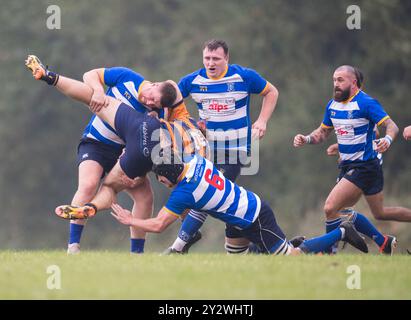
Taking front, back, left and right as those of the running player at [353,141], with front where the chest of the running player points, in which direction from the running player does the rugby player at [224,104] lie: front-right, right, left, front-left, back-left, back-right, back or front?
front-right

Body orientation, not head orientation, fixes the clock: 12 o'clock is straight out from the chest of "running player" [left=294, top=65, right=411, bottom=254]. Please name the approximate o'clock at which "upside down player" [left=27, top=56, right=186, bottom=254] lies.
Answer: The upside down player is roughly at 1 o'clock from the running player.

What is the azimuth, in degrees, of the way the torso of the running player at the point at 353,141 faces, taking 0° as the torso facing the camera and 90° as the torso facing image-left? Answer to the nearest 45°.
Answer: approximately 45°

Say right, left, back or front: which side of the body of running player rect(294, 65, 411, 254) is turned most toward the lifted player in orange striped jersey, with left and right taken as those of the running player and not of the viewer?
front

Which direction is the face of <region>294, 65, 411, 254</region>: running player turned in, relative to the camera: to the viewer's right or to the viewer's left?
to the viewer's left

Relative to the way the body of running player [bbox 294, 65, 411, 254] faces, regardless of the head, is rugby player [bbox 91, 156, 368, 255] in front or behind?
in front
